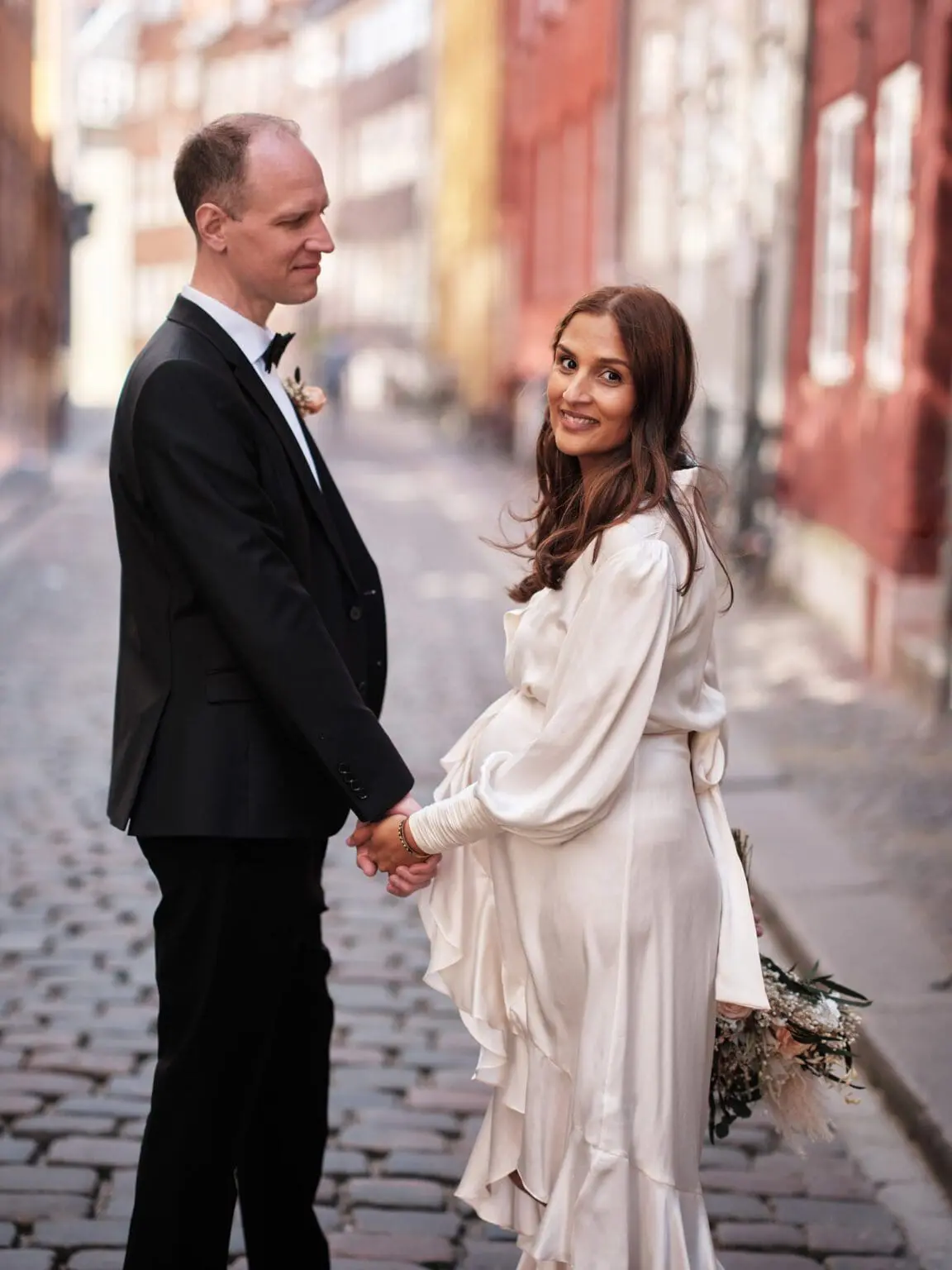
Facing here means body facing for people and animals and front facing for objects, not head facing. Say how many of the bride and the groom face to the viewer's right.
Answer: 1

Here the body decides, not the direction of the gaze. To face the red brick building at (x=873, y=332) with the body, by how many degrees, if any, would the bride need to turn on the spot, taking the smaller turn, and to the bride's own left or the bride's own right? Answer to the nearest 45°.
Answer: approximately 90° to the bride's own right

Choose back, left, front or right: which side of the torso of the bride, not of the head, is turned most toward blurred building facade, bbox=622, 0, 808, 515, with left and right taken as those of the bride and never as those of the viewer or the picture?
right

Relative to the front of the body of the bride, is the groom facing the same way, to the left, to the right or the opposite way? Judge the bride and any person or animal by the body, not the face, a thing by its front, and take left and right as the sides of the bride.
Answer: the opposite way

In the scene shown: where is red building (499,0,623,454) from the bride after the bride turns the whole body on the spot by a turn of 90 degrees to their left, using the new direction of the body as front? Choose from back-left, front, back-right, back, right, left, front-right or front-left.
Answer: back

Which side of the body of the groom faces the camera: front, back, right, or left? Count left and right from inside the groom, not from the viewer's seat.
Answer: right

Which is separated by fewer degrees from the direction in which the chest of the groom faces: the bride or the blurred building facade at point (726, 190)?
the bride

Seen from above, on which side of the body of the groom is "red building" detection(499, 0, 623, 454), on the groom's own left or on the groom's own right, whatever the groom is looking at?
on the groom's own left

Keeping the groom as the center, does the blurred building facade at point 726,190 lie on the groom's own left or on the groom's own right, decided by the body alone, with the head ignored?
on the groom's own left

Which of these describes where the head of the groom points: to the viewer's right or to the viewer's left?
to the viewer's right

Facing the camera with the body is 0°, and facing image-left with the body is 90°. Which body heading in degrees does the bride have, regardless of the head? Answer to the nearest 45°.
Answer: approximately 90°
